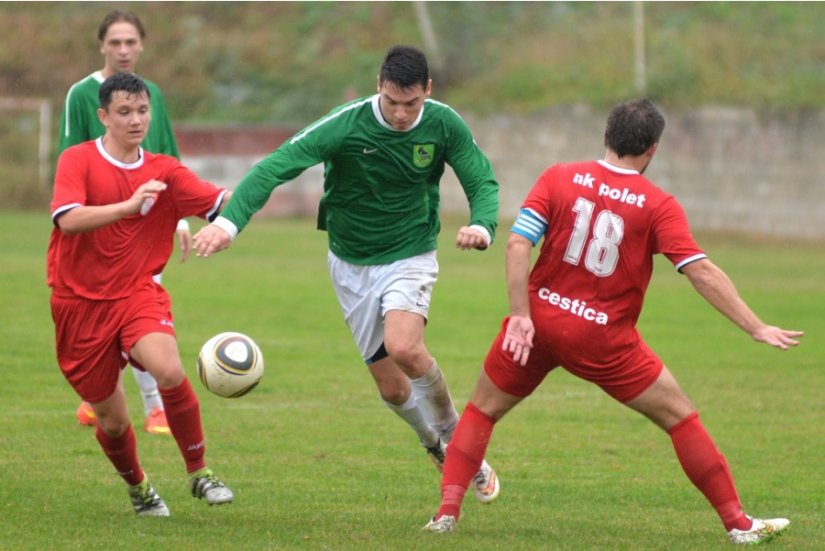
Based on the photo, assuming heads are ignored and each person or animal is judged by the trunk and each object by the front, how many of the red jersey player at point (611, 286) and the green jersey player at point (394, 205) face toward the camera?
1

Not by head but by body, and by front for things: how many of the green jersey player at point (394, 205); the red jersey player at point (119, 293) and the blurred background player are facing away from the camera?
0

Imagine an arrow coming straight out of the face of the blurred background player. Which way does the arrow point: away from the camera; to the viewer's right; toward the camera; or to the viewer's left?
toward the camera

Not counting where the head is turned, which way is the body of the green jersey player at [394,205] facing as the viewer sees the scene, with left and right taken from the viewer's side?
facing the viewer

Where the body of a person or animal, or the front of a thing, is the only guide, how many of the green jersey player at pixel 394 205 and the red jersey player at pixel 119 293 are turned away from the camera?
0

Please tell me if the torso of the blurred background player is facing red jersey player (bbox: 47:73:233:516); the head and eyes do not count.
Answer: yes

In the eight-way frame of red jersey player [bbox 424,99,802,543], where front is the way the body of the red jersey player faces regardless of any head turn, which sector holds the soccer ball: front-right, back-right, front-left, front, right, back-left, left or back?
left

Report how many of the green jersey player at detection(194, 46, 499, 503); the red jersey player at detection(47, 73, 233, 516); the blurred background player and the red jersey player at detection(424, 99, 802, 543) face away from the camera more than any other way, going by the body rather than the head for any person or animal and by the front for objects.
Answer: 1

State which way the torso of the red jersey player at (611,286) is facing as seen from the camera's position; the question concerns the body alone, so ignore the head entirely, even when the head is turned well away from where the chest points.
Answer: away from the camera

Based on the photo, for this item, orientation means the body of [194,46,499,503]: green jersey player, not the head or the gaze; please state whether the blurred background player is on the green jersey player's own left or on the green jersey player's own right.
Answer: on the green jersey player's own right

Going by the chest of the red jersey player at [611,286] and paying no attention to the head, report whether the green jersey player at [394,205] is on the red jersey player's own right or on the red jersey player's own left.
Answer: on the red jersey player's own left

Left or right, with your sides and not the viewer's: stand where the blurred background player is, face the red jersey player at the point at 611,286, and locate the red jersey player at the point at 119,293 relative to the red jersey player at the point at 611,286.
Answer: right

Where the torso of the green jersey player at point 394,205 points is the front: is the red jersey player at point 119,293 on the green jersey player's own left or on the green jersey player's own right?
on the green jersey player's own right

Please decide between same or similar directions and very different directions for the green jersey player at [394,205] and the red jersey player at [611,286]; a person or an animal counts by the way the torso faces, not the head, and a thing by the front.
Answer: very different directions
